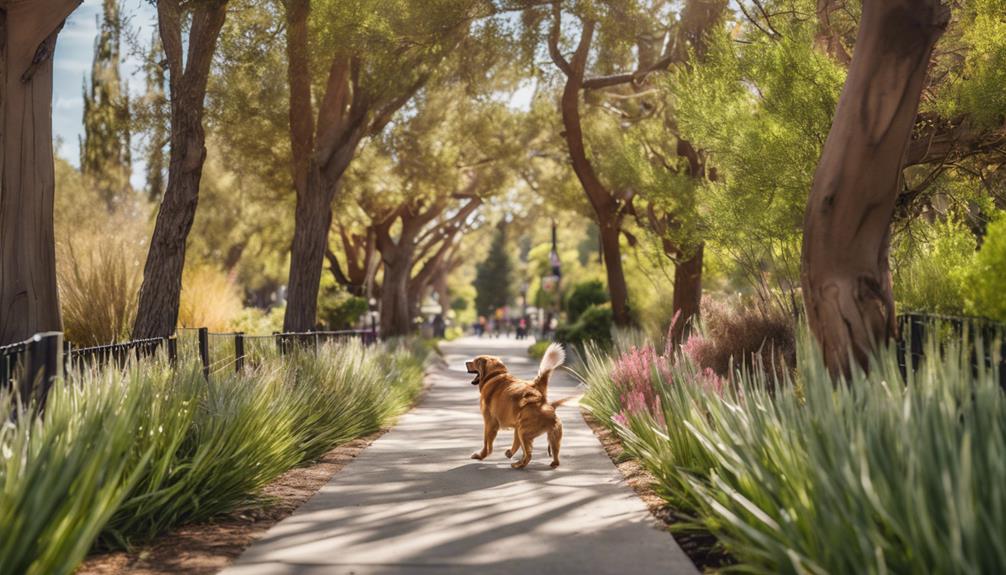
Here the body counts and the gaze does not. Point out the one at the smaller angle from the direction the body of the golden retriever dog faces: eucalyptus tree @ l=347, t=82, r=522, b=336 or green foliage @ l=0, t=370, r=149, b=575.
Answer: the eucalyptus tree

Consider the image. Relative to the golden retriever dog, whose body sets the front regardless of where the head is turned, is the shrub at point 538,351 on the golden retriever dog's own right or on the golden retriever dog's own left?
on the golden retriever dog's own right

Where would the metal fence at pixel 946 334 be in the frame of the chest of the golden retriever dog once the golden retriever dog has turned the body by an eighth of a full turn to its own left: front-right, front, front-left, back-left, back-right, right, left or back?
back-right

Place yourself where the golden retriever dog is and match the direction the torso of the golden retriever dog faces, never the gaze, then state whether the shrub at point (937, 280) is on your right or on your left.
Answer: on your right

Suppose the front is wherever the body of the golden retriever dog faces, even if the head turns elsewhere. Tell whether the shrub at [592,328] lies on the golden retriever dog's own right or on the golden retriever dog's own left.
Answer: on the golden retriever dog's own right

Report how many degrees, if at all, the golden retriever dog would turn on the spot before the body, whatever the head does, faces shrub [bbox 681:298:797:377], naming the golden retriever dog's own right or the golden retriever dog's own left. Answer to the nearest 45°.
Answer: approximately 90° to the golden retriever dog's own right

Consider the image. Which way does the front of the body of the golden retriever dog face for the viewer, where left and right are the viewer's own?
facing away from the viewer and to the left of the viewer

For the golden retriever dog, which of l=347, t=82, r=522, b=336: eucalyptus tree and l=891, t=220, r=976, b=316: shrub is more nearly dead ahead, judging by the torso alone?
the eucalyptus tree

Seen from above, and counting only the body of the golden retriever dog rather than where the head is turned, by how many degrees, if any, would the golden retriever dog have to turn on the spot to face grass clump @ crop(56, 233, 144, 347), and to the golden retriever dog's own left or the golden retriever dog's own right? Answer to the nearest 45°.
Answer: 0° — it already faces it
